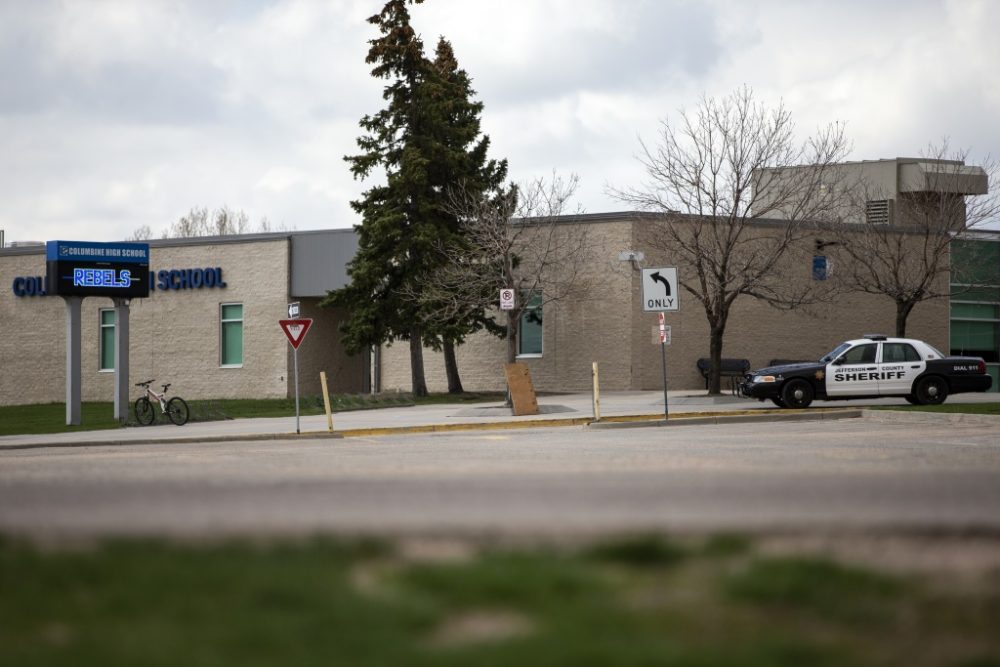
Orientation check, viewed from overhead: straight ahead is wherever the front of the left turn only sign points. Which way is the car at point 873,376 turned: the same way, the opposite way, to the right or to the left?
to the right

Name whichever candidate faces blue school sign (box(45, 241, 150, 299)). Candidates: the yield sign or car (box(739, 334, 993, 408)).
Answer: the car

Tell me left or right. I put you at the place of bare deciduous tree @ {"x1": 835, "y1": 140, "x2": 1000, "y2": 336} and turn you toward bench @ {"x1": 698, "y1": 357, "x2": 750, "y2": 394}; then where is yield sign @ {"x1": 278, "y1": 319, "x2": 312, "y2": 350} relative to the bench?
left

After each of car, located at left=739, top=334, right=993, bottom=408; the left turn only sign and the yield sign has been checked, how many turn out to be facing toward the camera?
2

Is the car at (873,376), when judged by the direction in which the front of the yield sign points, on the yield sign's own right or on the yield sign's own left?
on the yield sign's own left

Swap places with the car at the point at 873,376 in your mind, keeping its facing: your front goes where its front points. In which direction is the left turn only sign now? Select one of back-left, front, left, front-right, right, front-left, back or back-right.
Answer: front-left

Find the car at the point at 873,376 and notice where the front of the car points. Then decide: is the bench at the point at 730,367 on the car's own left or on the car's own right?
on the car's own right

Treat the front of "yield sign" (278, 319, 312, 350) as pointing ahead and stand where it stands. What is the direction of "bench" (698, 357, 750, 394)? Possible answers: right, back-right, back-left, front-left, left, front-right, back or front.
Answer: back-left

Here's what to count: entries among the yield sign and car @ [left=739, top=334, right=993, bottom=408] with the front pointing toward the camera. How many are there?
1

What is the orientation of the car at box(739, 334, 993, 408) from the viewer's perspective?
to the viewer's left

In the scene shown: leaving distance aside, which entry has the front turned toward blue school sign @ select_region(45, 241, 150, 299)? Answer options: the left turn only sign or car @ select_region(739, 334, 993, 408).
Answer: the car
